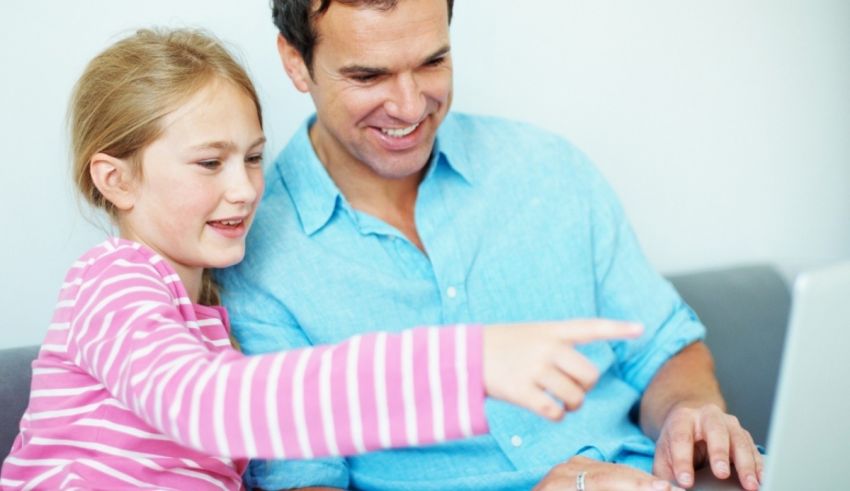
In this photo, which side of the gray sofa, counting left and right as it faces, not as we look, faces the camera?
front

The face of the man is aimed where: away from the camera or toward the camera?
toward the camera

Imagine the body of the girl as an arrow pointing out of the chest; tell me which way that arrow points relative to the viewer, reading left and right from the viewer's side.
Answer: facing the viewer and to the right of the viewer

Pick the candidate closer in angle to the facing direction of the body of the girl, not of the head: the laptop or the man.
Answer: the laptop

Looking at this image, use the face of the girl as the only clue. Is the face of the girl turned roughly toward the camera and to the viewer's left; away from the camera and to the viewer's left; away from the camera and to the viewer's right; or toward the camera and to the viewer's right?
toward the camera and to the viewer's right

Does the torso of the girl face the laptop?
yes

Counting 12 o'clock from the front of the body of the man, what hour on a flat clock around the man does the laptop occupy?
The laptop is roughly at 11 o'clock from the man.
